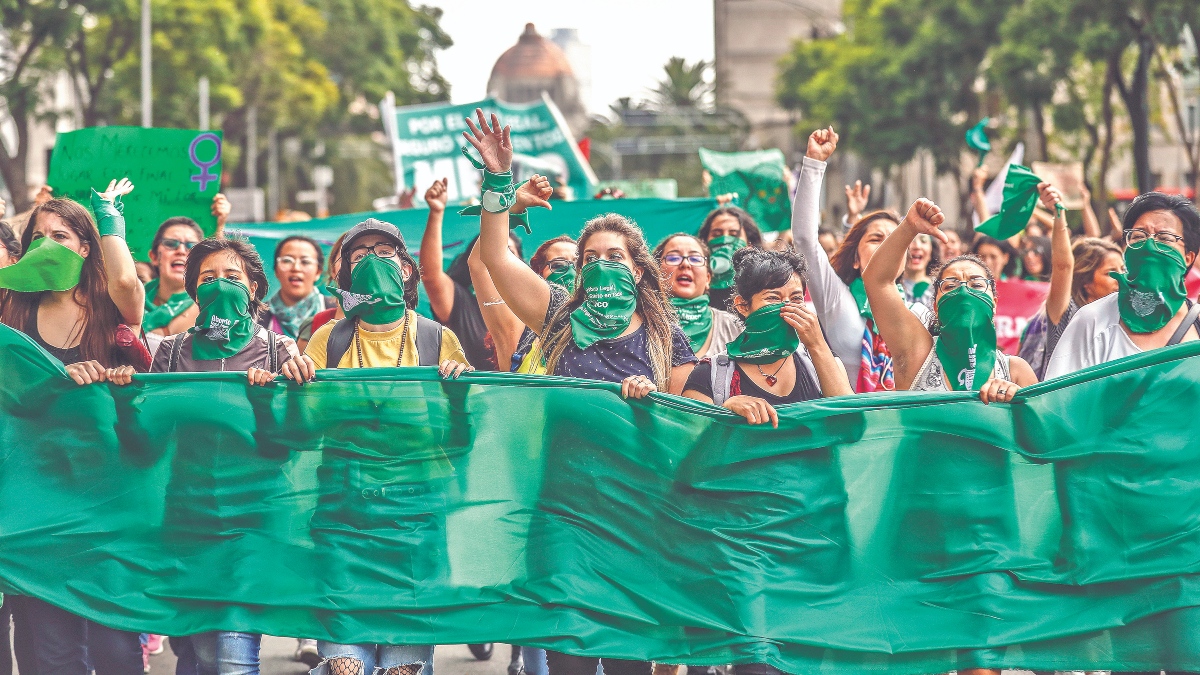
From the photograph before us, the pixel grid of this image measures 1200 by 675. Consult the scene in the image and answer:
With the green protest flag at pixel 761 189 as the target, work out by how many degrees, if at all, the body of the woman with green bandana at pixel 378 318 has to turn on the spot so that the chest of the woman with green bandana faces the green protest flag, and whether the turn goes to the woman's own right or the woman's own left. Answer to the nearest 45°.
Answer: approximately 135° to the woman's own left

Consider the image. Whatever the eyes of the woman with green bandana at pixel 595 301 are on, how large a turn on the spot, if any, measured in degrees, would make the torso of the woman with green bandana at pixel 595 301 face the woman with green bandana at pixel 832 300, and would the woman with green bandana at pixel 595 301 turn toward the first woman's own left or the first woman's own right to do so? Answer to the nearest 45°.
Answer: approximately 135° to the first woman's own left

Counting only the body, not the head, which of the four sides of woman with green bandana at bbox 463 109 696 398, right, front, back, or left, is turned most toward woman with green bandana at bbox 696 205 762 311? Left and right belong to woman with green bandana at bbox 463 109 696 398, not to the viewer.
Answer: back

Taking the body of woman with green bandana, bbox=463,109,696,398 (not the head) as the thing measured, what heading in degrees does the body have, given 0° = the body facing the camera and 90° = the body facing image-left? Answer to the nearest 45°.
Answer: approximately 0°

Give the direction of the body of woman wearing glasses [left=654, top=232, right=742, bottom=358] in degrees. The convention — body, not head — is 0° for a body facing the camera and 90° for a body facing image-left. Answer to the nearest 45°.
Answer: approximately 0°

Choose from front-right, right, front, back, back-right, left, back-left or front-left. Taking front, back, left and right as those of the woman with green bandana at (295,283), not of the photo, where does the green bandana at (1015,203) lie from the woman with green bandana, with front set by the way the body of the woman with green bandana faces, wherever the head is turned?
front-left
